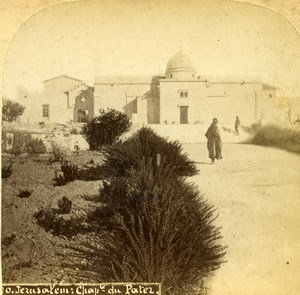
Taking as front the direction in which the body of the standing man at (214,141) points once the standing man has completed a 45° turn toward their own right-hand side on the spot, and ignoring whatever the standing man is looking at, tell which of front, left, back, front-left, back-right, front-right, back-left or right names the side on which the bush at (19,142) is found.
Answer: front-right

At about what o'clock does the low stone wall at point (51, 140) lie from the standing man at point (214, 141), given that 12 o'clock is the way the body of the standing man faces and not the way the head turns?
The low stone wall is roughly at 3 o'clock from the standing man.

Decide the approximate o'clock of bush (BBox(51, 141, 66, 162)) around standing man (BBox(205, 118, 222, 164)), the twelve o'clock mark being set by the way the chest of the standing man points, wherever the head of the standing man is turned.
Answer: The bush is roughly at 3 o'clock from the standing man.

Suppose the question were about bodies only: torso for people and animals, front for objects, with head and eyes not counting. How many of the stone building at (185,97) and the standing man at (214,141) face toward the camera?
2

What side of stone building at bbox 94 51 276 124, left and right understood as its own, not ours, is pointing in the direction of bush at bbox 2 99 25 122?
right

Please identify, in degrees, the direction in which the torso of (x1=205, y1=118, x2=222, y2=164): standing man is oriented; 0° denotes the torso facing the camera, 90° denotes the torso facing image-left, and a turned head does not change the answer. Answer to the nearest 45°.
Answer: approximately 0°
